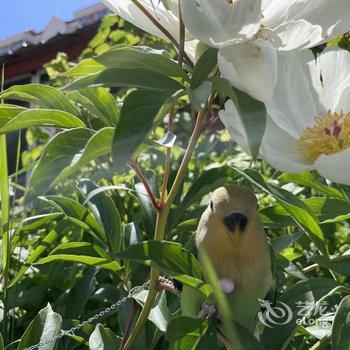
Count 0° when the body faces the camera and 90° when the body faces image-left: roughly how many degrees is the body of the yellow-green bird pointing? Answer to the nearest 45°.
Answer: approximately 0°
